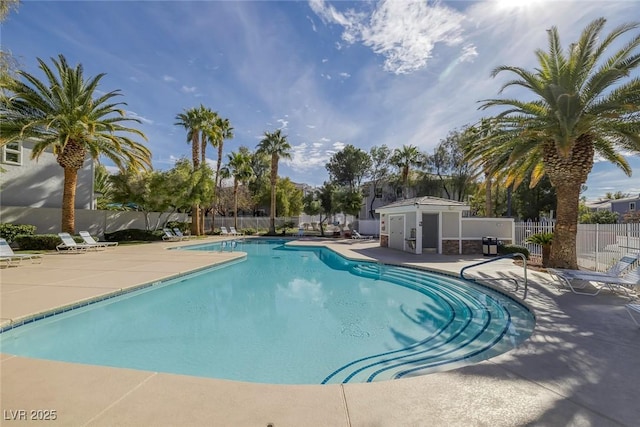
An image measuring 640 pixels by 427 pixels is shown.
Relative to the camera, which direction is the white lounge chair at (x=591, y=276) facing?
to the viewer's left

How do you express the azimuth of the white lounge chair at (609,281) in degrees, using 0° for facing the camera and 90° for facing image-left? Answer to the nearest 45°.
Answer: approximately 90°

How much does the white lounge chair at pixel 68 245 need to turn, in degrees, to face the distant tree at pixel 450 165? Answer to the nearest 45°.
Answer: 0° — it already faces it

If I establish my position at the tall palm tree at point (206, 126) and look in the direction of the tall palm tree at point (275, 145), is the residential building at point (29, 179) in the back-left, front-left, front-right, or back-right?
back-right

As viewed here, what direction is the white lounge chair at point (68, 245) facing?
to the viewer's right

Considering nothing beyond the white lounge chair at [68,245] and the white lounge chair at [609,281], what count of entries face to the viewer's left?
1

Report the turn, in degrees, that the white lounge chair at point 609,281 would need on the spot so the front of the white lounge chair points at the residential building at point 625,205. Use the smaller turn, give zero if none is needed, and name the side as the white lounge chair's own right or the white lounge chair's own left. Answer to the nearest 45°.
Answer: approximately 90° to the white lounge chair's own right

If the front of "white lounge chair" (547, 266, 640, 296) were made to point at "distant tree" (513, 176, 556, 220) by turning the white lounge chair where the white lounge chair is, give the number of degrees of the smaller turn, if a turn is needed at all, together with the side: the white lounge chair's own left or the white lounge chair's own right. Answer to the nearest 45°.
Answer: approximately 90° to the white lounge chair's own right

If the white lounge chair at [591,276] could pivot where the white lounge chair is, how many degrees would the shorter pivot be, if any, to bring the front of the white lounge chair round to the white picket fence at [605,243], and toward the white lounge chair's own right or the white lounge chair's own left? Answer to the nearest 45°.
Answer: approximately 90° to the white lounge chair's own right
